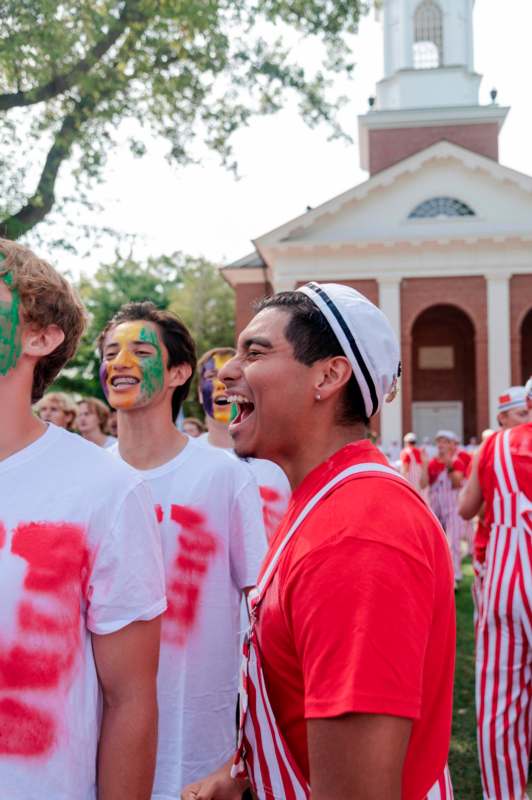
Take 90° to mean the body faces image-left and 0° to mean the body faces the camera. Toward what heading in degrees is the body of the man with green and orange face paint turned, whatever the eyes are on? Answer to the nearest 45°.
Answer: approximately 45°

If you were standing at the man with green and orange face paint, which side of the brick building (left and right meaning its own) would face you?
front

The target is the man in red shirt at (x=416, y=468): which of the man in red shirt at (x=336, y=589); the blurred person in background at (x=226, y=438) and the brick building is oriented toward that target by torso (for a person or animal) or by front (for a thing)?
the brick building

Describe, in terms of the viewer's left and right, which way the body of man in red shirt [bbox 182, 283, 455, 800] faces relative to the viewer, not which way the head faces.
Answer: facing to the left of the viewer

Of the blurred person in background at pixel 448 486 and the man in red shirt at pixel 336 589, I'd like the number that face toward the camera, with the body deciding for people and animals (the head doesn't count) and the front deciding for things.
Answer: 1

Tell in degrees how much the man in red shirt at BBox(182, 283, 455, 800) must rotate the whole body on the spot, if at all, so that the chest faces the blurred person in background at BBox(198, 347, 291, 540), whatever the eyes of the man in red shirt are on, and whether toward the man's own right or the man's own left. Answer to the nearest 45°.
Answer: approximately 90° to the man's own right

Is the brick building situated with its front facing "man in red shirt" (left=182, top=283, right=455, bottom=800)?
yes

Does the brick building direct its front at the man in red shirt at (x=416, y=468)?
yes

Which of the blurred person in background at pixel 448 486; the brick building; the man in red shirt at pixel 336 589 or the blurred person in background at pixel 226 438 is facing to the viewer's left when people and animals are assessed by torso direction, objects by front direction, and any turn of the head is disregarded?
the man in red shirt

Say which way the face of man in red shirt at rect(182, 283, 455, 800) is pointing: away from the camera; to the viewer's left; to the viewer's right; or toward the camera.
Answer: to the viewer's left

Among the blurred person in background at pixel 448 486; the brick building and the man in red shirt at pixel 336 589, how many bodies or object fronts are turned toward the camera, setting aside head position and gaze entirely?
2

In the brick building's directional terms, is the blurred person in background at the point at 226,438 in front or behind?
in front

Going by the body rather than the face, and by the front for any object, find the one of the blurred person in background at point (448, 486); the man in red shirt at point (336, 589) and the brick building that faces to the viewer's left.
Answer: the man in red shirt

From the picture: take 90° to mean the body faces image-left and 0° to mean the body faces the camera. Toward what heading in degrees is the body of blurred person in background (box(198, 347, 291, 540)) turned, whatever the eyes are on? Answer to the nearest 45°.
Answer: approximately 315°

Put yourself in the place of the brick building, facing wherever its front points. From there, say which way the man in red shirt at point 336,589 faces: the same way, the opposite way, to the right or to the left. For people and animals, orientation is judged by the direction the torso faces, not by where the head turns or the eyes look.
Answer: to the right
